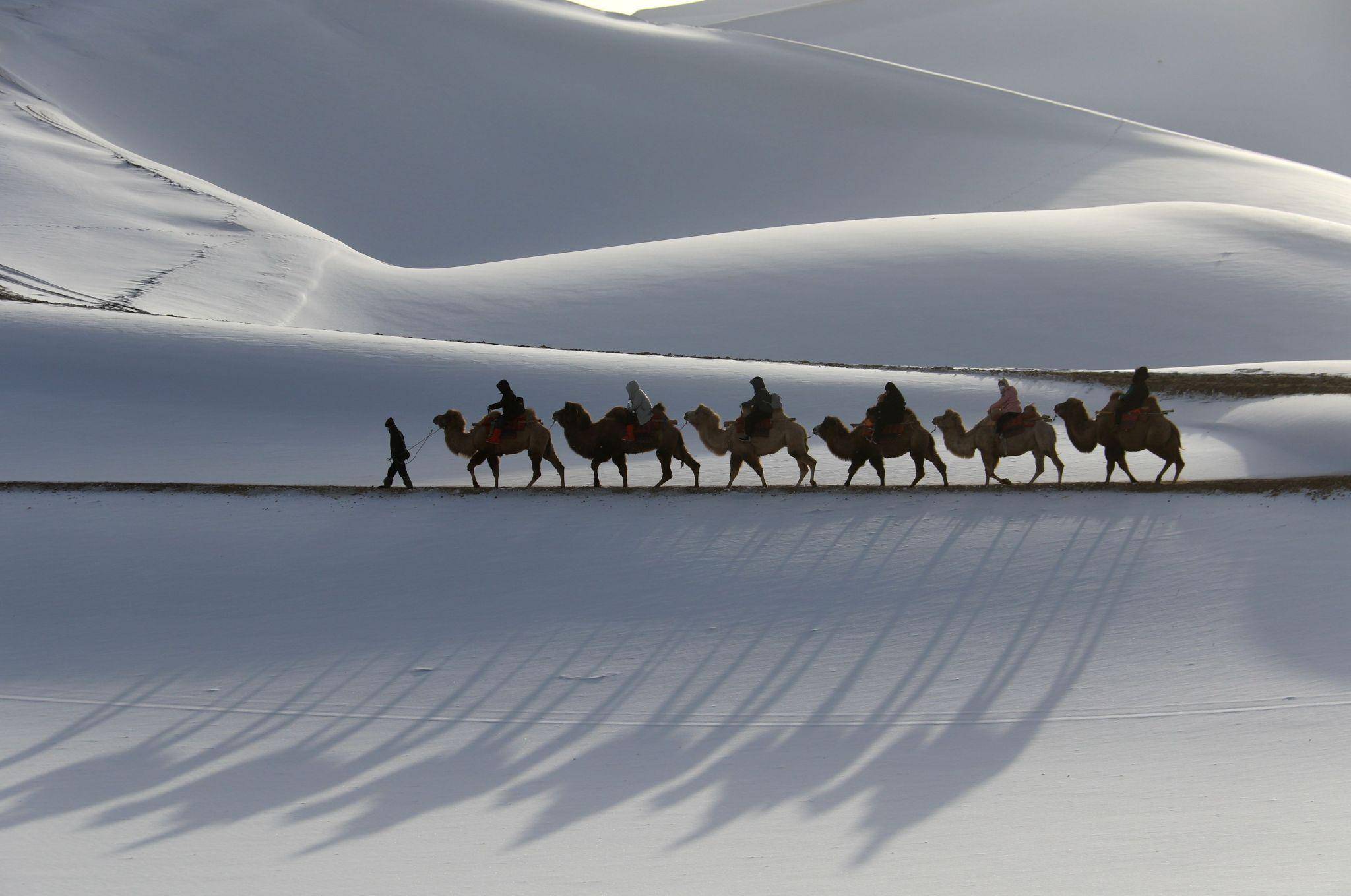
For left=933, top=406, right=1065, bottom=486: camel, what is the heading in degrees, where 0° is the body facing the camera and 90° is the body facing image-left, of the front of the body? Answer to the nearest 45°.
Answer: approximately 90°

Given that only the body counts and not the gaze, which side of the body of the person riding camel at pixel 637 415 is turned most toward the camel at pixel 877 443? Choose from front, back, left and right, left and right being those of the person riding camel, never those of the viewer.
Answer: back

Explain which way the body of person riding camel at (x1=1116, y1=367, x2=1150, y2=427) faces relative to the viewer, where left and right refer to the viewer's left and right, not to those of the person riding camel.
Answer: facing to the left of the viewer

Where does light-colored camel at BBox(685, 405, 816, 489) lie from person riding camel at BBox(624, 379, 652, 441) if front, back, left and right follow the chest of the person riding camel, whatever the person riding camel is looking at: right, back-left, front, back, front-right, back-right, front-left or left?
back

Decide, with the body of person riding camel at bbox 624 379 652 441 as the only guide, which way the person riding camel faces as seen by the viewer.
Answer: to the viewer's left

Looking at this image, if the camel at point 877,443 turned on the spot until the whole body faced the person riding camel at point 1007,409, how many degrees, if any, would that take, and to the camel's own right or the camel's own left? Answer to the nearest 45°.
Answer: approximately 180°

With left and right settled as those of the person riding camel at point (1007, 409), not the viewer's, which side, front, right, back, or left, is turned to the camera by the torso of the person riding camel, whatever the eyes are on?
left

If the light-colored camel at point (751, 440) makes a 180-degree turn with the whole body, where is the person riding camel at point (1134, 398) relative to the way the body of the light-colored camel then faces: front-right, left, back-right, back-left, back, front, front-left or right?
front

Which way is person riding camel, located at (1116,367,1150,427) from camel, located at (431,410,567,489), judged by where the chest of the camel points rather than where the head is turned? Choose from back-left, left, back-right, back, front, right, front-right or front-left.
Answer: back

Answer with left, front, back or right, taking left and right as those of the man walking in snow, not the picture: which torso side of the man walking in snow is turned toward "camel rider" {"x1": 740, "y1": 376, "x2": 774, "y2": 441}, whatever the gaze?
back

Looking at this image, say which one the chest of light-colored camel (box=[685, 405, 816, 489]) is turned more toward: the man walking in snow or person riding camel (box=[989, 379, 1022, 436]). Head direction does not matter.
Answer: the man walking in snow

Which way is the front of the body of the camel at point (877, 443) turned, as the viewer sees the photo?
to the viewer's left

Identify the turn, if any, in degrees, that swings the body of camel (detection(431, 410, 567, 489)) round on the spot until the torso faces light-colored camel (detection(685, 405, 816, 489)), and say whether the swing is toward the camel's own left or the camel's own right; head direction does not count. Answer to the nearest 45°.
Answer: approximately 180°

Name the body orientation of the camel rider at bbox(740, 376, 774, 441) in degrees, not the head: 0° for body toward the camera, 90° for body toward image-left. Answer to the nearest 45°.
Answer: approximately 90°

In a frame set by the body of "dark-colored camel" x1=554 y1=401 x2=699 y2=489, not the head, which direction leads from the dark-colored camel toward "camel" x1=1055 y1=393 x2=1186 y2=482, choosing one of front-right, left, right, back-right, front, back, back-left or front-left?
back

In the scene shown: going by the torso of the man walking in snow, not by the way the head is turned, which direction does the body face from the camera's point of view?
to the viewer's left
